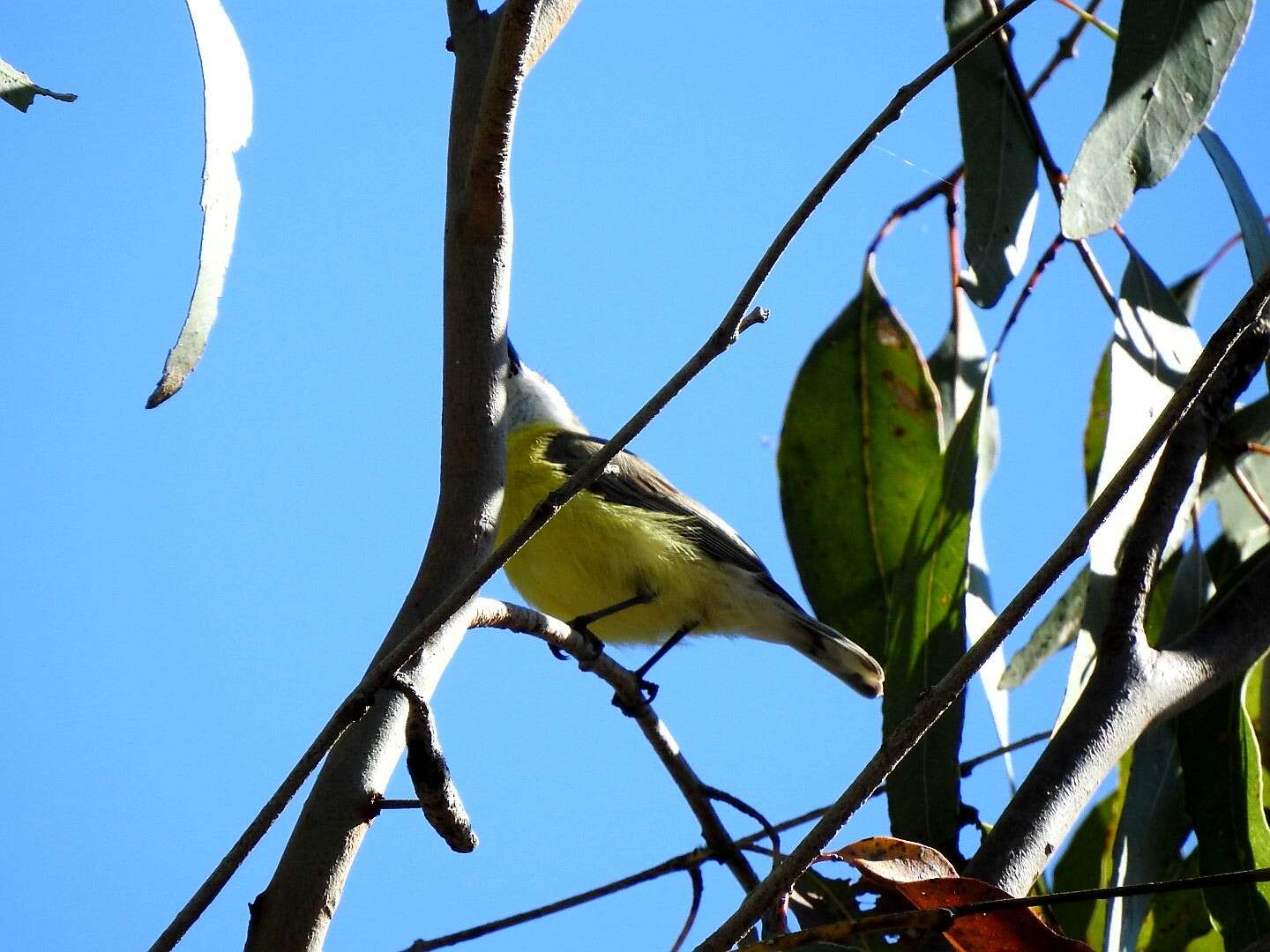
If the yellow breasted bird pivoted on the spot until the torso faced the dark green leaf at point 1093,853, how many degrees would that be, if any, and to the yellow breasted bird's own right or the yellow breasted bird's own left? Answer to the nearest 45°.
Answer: approximately 135° to the yellow breasted bird's own left

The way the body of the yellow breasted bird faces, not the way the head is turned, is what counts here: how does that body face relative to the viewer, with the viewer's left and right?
facing to the left of the viewer

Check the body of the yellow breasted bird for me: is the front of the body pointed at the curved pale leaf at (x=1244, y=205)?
no

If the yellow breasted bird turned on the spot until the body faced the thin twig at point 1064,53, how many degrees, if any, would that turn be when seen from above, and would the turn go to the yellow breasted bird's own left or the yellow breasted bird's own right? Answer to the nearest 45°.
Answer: approximately 135° to the yellow breasted bird's own left

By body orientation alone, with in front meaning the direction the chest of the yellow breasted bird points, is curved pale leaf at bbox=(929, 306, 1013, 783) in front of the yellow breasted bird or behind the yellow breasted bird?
behind

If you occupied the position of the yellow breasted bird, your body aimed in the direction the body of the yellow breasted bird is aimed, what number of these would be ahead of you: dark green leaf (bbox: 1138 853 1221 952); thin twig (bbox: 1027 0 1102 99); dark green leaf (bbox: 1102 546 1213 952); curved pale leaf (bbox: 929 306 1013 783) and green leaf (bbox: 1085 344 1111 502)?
0

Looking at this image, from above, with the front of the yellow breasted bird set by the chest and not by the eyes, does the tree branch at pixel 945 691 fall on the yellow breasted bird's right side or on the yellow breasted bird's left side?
on the yellow breasted bird's left side

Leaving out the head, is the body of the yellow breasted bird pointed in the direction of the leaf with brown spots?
no
